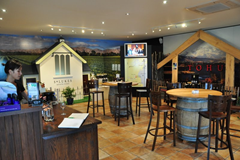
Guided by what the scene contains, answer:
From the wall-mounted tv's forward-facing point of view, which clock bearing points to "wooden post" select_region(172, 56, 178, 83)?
The wooden post is roughly at 9 o'clock from the wall-mounted tv.

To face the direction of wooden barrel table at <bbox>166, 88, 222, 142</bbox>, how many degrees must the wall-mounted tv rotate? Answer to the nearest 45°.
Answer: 0° — it already faces it

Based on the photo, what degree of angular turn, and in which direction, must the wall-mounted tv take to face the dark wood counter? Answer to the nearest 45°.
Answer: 0° — it already faces it

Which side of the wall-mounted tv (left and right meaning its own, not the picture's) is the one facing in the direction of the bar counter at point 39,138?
front

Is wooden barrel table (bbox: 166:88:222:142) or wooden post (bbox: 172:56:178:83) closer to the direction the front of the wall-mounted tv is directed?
the wooden barrel table

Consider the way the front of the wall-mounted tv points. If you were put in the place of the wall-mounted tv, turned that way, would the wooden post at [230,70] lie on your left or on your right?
on your left

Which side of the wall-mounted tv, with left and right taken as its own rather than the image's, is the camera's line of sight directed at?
front

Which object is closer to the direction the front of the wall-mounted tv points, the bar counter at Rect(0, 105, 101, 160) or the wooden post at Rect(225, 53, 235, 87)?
the bar counter

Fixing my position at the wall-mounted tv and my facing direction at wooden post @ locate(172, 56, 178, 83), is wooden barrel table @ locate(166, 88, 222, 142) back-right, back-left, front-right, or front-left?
front-right

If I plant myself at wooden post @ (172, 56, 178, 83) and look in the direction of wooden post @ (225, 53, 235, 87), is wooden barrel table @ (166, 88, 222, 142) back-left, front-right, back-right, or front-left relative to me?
front-right

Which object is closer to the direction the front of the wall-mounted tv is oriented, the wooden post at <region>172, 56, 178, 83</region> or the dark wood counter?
the dark wood counter

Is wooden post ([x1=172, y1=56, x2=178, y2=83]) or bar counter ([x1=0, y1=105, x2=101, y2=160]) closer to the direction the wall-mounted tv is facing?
the bar counter
